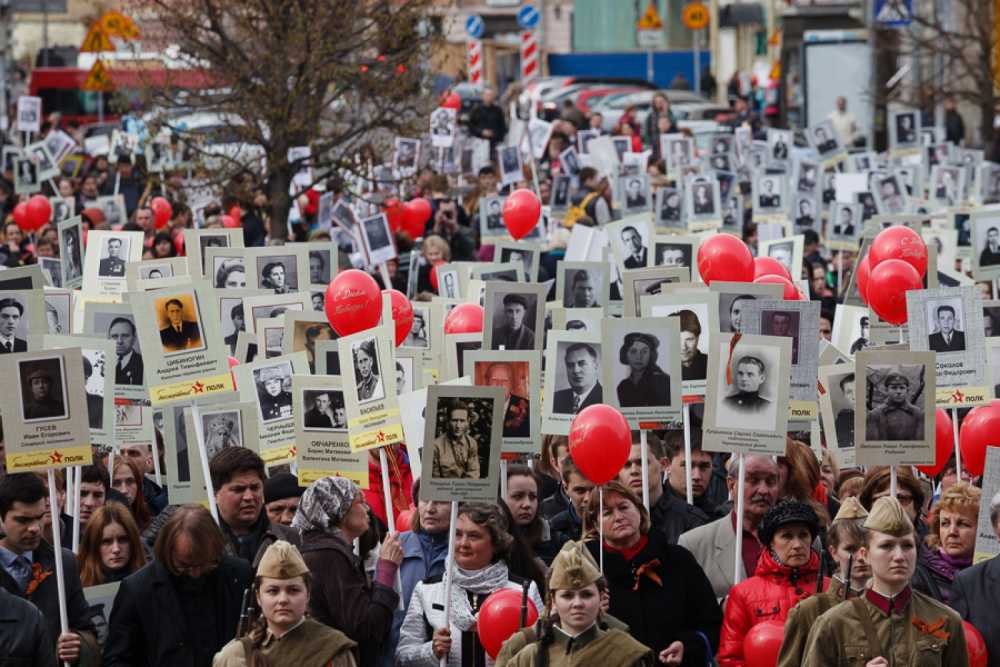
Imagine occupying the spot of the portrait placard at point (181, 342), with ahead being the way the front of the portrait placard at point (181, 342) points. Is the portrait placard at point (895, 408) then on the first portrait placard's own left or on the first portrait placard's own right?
on the first portrait placard's own left

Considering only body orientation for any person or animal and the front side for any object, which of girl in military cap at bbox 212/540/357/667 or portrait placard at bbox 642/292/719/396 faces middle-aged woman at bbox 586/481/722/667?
the portrait placard

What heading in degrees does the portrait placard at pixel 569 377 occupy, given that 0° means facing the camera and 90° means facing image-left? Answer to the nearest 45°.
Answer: approximately 0°

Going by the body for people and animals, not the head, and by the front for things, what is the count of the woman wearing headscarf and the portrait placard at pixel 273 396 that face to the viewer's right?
1

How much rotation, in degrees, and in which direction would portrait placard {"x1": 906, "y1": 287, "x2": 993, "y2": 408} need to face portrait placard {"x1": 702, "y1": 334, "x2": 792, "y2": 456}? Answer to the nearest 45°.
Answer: approximately 45° to its right

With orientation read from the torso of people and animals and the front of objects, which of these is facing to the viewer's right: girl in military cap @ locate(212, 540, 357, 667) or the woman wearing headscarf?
the woman wearing headscarf

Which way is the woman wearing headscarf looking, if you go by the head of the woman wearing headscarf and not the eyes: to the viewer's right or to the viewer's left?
to the viewer's right

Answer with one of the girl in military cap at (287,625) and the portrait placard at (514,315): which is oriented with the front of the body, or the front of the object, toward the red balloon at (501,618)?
the portrait placard

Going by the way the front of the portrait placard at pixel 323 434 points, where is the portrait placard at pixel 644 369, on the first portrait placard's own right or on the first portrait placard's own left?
on the first portrait placard's own left
